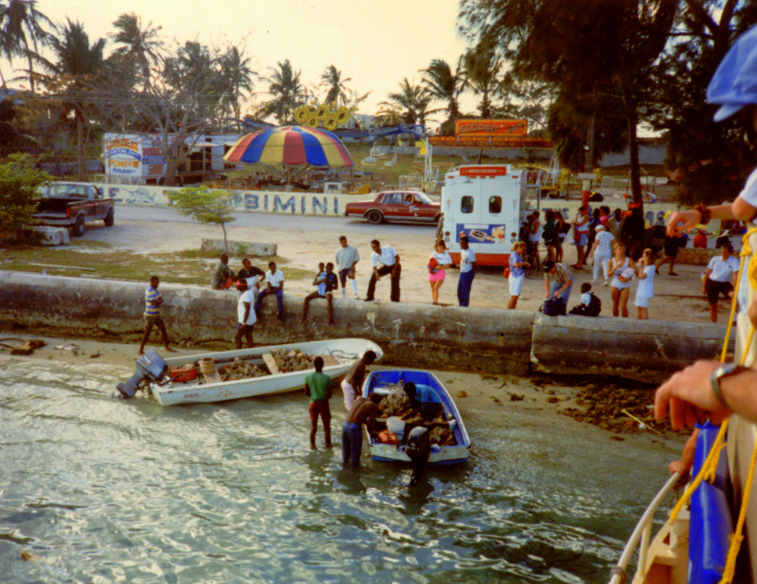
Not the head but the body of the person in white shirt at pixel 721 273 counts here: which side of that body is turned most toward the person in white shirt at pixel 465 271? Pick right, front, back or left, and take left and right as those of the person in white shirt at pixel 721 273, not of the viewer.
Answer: right

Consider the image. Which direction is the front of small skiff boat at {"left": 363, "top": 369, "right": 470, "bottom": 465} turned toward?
away from the camera

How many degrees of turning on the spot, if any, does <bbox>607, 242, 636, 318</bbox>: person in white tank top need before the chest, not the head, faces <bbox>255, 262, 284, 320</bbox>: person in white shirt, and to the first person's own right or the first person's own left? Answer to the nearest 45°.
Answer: approximately 90° to the first person's own right

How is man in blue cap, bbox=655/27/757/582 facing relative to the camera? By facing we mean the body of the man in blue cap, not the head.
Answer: to the viewer's left

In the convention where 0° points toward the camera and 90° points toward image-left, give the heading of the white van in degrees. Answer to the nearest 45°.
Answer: approximately 180°

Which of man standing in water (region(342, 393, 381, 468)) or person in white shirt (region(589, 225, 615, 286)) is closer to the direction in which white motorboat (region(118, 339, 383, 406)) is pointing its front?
the person in white shirt

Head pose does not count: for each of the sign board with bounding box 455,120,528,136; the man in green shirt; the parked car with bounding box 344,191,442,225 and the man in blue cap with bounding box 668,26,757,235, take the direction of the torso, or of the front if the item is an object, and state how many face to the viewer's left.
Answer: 1

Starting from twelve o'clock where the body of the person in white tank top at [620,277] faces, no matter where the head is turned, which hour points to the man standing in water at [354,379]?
The man standing in water is roughly at 1 o'clock from the person in white tank top.

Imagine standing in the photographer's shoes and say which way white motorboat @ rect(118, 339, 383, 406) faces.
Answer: facing to the right of the viewer

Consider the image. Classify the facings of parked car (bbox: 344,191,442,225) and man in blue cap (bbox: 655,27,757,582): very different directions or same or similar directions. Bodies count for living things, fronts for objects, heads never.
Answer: very different directions

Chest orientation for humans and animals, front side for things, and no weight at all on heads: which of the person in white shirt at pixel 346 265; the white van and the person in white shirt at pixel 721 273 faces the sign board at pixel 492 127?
the white van

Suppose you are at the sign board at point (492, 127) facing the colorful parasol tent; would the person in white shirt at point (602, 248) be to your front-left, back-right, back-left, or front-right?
back-left

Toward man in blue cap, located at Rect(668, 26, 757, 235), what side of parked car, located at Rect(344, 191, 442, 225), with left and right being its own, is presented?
right

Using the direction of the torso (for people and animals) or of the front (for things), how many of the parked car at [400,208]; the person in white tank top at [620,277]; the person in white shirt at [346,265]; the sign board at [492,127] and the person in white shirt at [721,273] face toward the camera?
4

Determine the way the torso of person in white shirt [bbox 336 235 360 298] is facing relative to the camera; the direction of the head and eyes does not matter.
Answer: toward the camera

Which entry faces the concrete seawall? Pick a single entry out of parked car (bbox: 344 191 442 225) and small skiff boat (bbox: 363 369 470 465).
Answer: the small skiff boat
